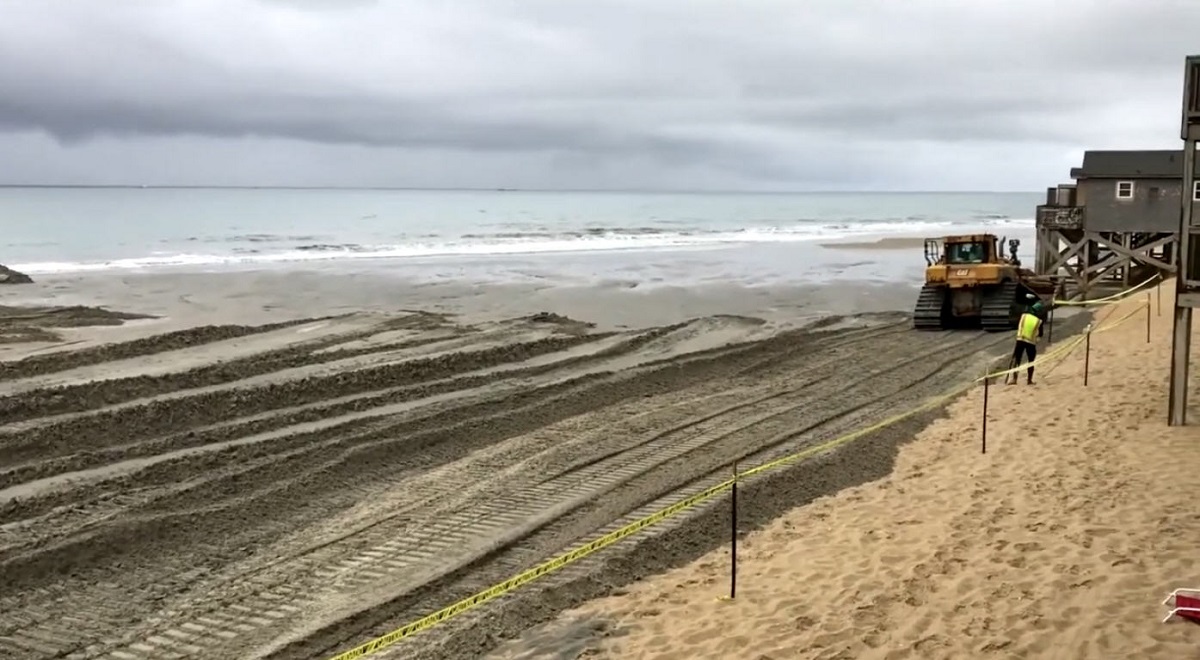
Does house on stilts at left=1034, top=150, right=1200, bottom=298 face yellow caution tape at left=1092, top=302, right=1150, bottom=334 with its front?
no

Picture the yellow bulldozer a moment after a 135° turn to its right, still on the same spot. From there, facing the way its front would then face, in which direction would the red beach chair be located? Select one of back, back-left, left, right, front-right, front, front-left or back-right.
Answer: front

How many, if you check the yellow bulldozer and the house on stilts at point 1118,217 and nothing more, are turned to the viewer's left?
1

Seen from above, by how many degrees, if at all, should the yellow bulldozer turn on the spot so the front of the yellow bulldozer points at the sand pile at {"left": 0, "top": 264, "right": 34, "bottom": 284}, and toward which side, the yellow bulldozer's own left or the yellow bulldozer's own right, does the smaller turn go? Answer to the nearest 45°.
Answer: approximately 135° to the yellow bulldozer's own left

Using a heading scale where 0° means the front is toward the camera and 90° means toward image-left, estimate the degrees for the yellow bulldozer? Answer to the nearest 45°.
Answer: approximately 225°

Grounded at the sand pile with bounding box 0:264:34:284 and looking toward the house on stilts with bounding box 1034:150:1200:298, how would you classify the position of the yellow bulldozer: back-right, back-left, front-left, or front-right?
front-right

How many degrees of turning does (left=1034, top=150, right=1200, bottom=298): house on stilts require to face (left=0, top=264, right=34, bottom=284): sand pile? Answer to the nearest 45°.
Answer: approximately 45° to its left

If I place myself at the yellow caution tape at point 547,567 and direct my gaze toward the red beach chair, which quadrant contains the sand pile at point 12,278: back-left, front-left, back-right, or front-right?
back-left

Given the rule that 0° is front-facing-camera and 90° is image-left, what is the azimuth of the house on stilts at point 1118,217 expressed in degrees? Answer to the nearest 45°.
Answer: approximately 90°

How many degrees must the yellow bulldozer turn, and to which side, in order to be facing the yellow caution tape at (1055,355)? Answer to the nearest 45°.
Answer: approximately 135° to its right

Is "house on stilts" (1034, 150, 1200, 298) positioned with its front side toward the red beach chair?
no
